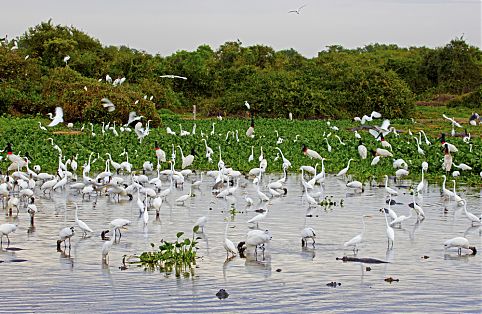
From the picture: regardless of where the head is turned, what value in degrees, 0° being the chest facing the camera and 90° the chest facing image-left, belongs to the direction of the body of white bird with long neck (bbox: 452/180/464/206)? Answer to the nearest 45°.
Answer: approximately 90°

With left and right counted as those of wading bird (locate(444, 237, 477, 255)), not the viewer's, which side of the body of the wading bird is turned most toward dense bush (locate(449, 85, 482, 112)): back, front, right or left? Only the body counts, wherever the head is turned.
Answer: left

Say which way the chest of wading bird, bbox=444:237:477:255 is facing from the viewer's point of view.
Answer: to the viewer's right
